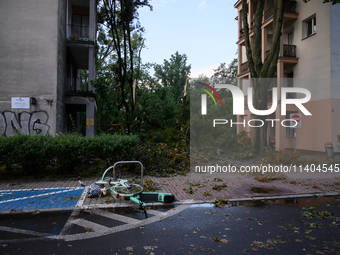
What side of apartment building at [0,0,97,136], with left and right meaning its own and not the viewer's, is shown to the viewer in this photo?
right

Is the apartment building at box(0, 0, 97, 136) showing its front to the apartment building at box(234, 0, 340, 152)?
yes

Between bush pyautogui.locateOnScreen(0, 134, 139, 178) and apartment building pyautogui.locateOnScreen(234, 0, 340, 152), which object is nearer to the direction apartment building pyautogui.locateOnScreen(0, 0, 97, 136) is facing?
the bush
